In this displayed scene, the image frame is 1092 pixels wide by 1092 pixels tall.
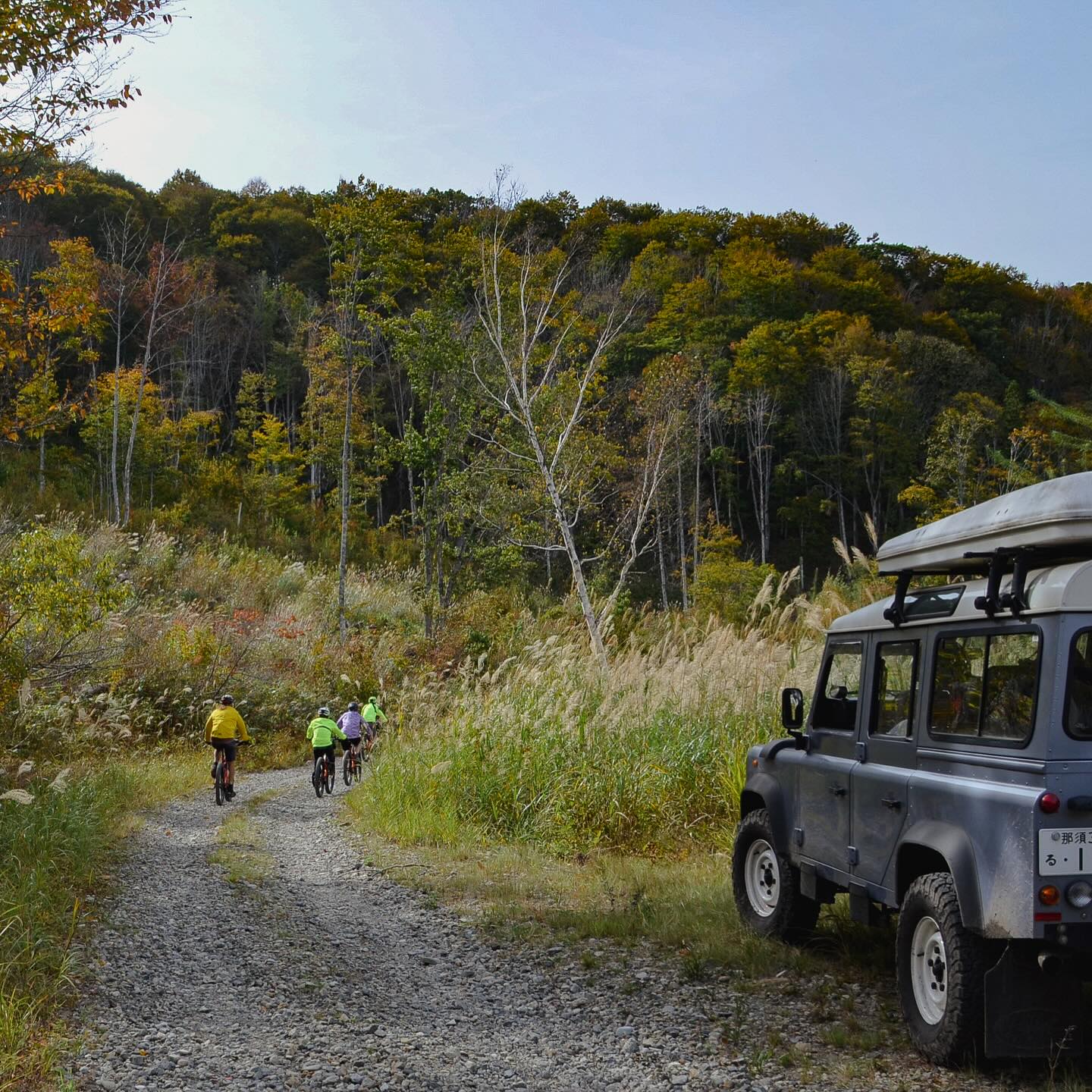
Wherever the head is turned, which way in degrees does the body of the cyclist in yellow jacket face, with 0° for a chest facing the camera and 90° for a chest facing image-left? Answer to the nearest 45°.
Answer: approximately 180°

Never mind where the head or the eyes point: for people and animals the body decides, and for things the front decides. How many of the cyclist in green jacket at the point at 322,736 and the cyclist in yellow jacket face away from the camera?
2

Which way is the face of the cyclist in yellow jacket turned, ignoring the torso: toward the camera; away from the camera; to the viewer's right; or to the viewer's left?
away from the camera

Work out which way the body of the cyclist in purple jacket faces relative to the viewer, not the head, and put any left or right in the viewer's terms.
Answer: facing away from the viewer

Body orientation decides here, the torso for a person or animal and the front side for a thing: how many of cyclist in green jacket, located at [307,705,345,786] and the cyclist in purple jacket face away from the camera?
2

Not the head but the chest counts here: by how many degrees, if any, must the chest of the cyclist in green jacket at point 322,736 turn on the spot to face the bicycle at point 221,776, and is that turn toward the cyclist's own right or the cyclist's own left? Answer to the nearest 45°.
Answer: approximately 135° to the cyclist's own left

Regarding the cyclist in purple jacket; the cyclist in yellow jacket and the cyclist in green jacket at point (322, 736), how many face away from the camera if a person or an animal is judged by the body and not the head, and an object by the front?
3

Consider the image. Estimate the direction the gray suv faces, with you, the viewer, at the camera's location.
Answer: facing away from the viewer and to the left of the viewer

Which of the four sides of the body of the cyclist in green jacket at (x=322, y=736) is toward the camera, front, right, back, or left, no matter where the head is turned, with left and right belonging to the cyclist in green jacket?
back
